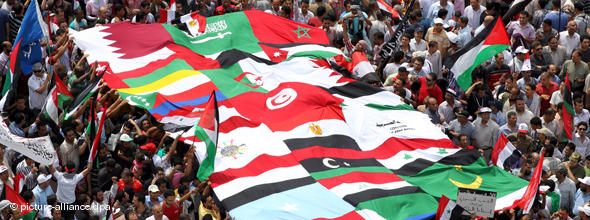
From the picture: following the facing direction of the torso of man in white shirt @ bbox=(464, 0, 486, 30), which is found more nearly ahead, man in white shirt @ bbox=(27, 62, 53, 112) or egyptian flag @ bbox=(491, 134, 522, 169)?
the egyptian flag

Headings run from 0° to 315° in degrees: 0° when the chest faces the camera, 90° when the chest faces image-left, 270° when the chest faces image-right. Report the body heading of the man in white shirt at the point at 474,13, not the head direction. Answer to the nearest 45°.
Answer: approximately 0°

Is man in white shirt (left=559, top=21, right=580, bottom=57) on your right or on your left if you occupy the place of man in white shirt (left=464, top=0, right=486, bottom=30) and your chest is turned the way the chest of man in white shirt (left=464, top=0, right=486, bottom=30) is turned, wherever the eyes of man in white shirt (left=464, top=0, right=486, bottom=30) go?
on your left

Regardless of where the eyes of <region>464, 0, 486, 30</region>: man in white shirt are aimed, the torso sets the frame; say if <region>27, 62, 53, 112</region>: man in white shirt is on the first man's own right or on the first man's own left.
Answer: on the first man's own right

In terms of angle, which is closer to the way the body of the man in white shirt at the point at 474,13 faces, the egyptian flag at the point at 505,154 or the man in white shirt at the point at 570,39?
the egyptian flag
